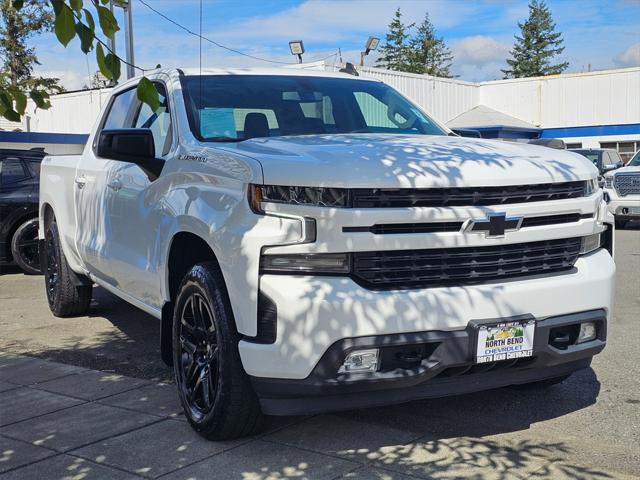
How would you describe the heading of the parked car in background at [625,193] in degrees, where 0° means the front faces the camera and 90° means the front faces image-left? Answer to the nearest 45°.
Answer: approximately 45°

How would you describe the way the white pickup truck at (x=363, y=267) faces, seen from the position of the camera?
facing the viewer and to the right of the viewer

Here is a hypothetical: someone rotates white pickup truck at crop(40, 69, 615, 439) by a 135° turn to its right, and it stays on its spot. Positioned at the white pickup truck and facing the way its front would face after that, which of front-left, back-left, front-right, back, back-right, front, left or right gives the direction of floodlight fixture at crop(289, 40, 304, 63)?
right

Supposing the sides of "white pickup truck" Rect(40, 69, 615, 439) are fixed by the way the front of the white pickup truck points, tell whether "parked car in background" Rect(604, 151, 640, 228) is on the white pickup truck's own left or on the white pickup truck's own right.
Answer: on the white pickup truck's own left

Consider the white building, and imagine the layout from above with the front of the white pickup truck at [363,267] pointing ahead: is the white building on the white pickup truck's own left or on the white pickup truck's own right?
on the white pickup truck's own left

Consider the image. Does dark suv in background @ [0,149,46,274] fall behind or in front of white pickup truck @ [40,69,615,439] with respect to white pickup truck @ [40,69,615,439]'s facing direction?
behind
